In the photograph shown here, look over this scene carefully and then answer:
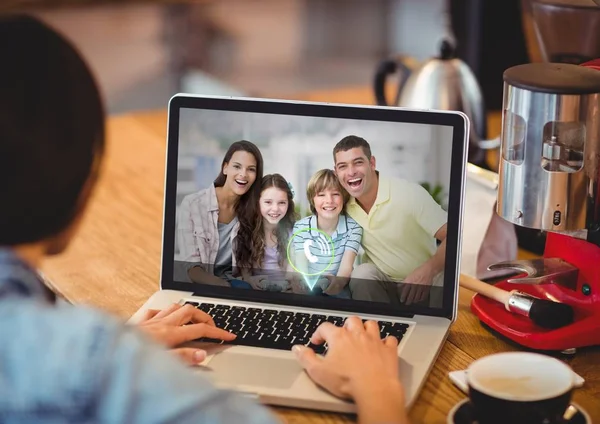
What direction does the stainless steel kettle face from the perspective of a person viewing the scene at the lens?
facing to the right of the viewer

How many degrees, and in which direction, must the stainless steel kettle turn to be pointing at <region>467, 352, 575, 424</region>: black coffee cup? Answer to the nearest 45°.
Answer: approximately 90° to its right

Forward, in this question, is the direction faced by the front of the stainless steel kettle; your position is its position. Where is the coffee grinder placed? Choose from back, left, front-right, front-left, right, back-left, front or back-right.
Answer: right

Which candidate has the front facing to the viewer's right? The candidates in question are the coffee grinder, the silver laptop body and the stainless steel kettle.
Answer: the stainless steel kettle

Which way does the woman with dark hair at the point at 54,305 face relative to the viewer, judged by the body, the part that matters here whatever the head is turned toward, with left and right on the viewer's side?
facing away from the viewer and to the right of the viewer

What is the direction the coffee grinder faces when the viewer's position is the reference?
facing to the left of the viewer

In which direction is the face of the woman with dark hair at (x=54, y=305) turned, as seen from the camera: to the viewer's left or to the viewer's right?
to the viewer's right

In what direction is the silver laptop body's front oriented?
toward the camera

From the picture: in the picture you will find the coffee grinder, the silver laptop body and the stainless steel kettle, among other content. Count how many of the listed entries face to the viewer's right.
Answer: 1
